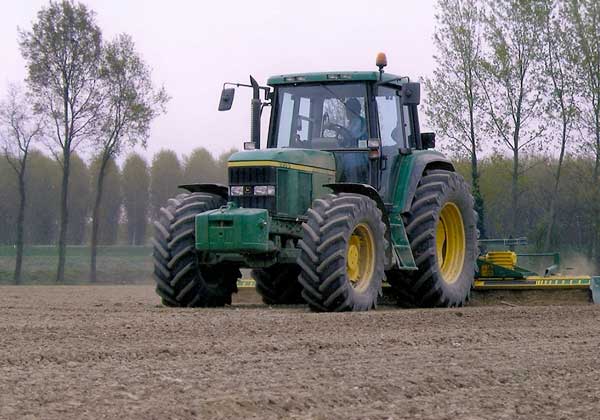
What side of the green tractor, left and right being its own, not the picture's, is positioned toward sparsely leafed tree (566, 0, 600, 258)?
back

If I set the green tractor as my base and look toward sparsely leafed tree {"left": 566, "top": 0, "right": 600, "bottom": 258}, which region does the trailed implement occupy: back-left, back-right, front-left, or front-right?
front-right

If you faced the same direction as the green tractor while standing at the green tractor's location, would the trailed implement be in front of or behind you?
behind

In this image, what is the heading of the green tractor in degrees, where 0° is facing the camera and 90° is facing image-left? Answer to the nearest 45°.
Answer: approximately 45°

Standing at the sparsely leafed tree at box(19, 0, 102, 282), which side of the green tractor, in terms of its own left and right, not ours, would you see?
right
